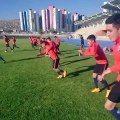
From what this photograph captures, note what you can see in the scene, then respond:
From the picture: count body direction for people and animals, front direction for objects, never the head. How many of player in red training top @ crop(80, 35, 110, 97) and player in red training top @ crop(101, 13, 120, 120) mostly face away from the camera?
0

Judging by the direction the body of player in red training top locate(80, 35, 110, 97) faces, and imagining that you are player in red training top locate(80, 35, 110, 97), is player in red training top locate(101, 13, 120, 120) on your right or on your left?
on your left

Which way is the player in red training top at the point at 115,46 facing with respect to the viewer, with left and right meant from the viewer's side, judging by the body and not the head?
facing the viewer and to the left of the viewer

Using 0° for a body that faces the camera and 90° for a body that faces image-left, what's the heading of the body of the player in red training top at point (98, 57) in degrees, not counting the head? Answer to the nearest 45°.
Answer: approximately 90°

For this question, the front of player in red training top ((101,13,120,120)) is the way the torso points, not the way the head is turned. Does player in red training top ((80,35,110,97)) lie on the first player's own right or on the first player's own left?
on the first player's own right
